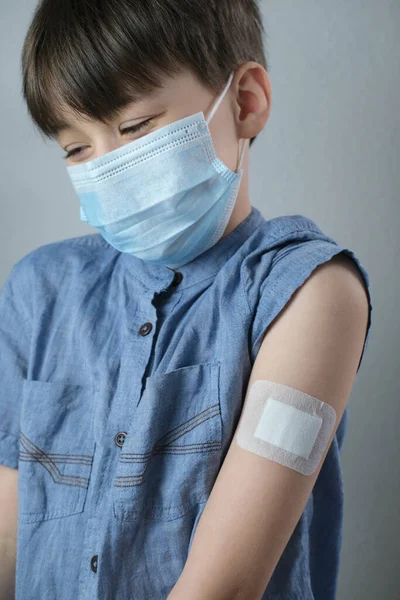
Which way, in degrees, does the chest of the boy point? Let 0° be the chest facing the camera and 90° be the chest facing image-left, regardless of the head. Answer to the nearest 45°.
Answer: approximately 45°
